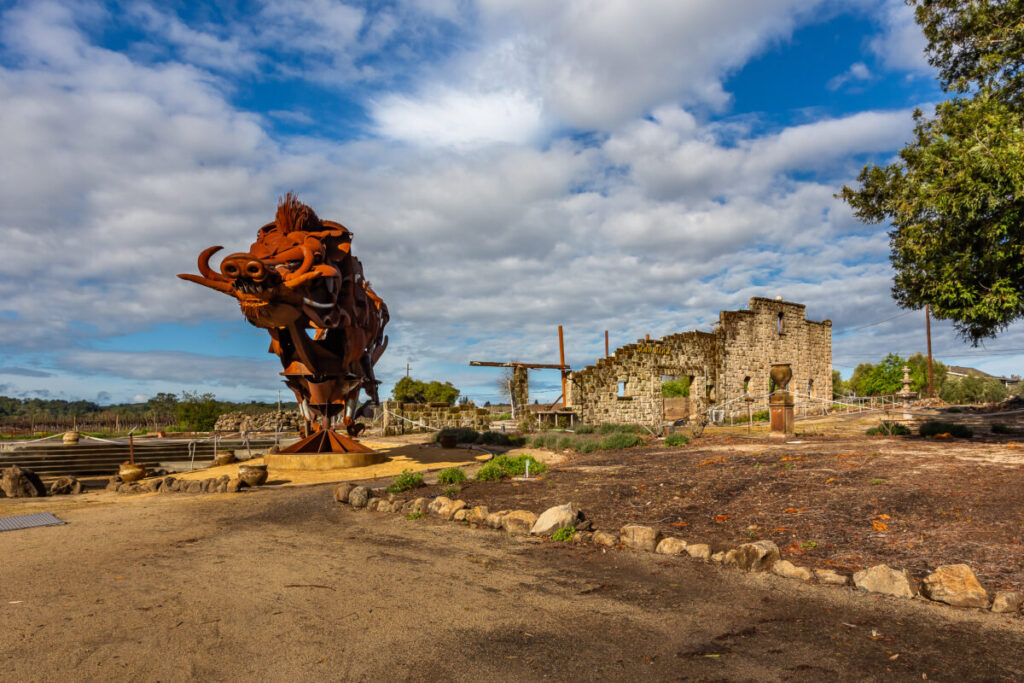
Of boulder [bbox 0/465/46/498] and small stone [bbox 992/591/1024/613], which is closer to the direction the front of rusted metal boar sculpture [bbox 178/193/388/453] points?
the boulder

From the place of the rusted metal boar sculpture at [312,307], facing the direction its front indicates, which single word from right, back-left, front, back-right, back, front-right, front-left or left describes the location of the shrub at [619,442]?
back-left

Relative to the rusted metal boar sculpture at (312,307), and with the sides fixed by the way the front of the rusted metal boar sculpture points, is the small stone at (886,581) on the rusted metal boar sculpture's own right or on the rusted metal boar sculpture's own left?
on the rusted metal boar sculpture's own left

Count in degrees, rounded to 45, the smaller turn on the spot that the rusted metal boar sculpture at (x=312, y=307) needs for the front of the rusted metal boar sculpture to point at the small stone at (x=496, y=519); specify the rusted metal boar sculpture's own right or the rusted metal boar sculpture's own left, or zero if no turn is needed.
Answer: approximately 45° to the rusted metal boar sculpture's own left

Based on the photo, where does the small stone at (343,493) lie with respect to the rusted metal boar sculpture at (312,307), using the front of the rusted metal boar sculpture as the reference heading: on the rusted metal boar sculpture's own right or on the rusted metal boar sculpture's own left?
on the rusted metal boar sculpture's own left

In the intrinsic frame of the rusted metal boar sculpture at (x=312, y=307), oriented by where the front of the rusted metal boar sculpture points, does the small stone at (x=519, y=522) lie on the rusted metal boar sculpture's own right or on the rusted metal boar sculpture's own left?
on the rusted metal boar sculpture's own left

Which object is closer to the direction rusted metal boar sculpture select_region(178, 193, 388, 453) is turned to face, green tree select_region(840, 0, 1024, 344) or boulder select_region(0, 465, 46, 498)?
the boulder

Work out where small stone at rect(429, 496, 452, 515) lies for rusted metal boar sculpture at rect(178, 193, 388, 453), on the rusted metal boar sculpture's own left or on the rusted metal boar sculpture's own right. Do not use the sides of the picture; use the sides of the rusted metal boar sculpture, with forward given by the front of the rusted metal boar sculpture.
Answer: on the rusted metal boar sculpture's own left

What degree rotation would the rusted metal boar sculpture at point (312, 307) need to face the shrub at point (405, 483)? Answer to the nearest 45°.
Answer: approximately 45° to its left

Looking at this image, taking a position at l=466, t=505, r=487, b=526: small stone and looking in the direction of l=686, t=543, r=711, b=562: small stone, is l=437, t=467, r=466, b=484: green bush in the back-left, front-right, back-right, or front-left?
back-left

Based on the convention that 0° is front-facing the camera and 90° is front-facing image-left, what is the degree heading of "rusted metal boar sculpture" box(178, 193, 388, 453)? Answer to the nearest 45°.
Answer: approximately 45°

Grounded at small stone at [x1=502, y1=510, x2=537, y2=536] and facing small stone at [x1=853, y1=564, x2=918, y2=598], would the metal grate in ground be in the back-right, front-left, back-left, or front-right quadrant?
back-right
